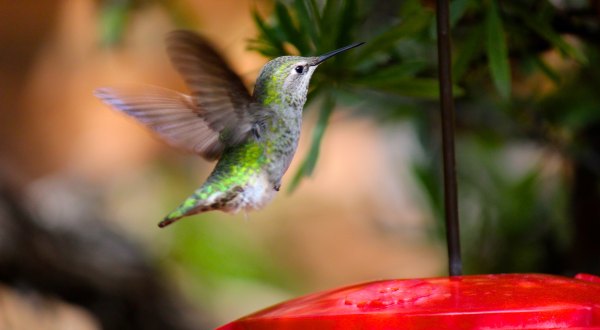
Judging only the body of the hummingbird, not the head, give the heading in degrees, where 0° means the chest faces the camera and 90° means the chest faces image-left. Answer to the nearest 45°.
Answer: approximately 270°

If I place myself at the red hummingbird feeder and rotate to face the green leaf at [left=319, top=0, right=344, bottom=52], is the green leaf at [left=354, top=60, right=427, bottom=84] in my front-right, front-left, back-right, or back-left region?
front-right
